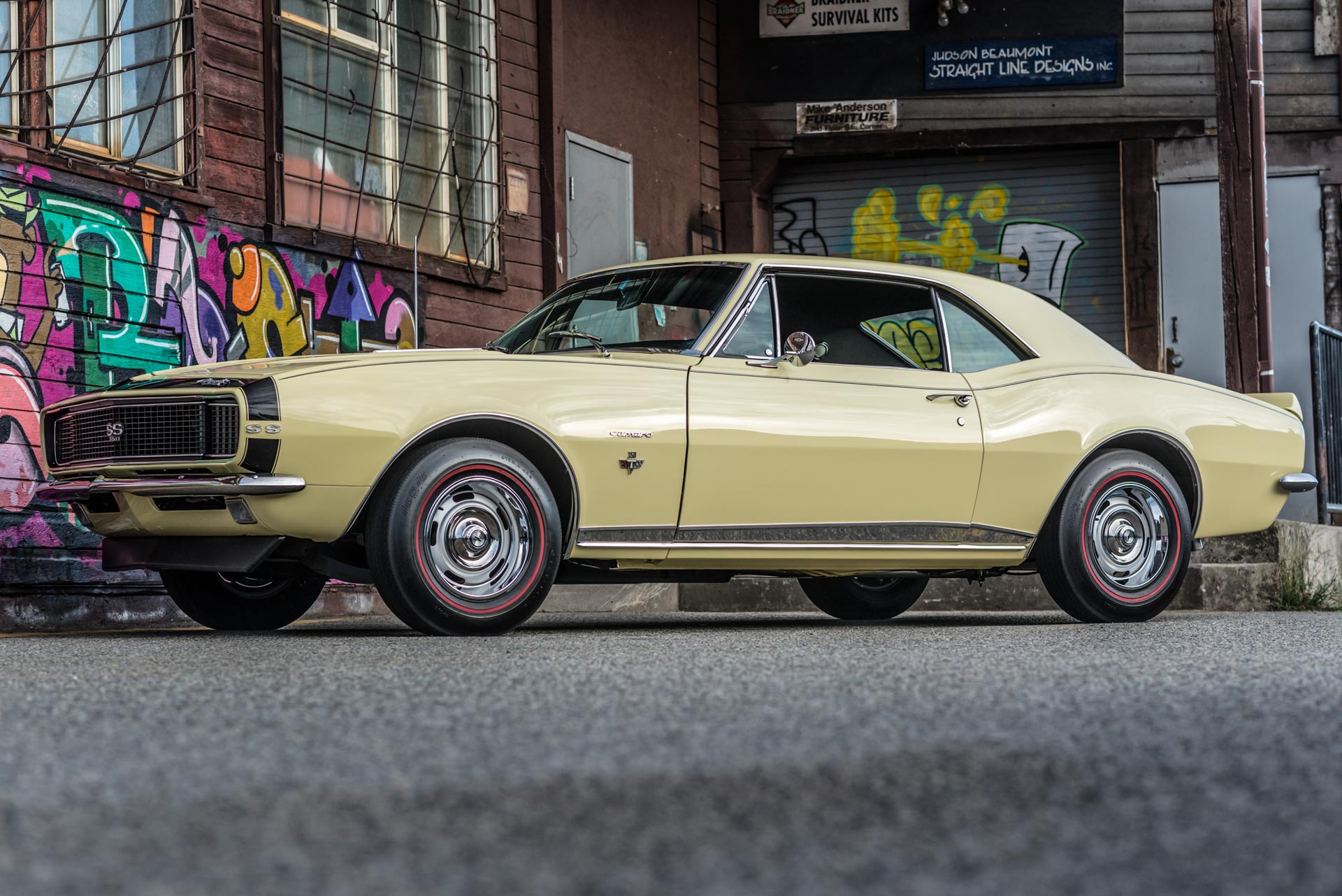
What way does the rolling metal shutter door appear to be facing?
toward the camera

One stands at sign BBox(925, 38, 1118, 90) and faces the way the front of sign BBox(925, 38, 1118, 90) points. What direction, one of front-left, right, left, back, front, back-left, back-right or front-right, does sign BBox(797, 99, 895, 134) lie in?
right

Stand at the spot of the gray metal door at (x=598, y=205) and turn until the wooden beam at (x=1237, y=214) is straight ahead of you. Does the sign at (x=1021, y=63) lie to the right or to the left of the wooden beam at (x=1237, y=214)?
left

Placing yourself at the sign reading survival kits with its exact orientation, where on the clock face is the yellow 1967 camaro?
The yellow 1967 camaro is roughly at 12 o'clock from the sign reading survival kits.

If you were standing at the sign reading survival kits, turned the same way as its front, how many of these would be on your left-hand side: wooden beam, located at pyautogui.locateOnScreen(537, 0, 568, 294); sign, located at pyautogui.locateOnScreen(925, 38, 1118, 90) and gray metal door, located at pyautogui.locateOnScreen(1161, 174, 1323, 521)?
2

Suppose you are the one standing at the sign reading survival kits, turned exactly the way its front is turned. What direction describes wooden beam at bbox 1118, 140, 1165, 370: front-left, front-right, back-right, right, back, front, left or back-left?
left

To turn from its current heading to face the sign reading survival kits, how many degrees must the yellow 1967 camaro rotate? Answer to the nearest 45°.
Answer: approximately 135° to its right

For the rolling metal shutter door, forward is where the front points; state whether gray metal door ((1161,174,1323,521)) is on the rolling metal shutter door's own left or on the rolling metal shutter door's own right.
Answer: on the rolling metal shutter door's own left

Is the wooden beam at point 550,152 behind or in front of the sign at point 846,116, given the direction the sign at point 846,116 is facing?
in front

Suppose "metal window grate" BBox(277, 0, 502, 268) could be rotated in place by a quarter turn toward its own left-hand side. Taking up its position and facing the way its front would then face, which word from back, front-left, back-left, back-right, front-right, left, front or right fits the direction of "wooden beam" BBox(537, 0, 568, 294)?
front

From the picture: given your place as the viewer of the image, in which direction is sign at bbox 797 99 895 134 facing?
facing the viewer

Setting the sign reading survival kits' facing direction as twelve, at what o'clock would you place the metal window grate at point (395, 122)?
The metal window grate is roughly at 1 o'clock from the sign reading survival kits.
